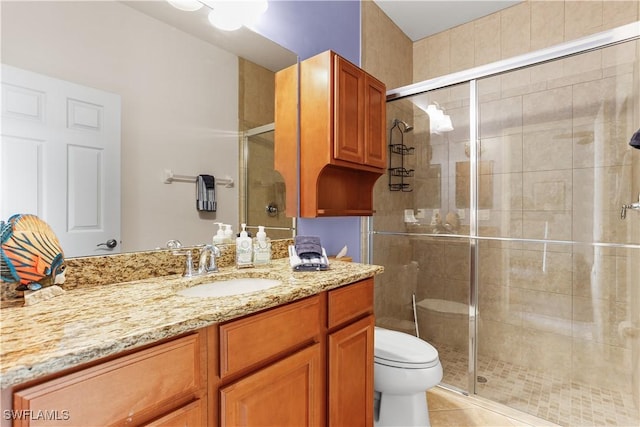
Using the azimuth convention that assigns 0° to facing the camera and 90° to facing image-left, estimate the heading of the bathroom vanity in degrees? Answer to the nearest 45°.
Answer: approximately 315°

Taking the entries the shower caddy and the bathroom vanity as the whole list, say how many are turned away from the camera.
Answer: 0

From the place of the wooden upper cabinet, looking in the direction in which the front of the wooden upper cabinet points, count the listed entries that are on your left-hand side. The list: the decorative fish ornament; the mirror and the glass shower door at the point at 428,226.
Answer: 1

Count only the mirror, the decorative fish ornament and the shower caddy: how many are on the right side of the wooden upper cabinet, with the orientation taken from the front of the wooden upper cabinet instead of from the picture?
2

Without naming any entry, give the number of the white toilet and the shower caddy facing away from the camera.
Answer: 0

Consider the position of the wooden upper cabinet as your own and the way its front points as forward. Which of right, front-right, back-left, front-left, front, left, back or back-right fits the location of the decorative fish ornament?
right

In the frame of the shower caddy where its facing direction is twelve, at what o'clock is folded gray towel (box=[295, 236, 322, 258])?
The folded gray towel is roughly at 2 o'clock from the shower caddy.
